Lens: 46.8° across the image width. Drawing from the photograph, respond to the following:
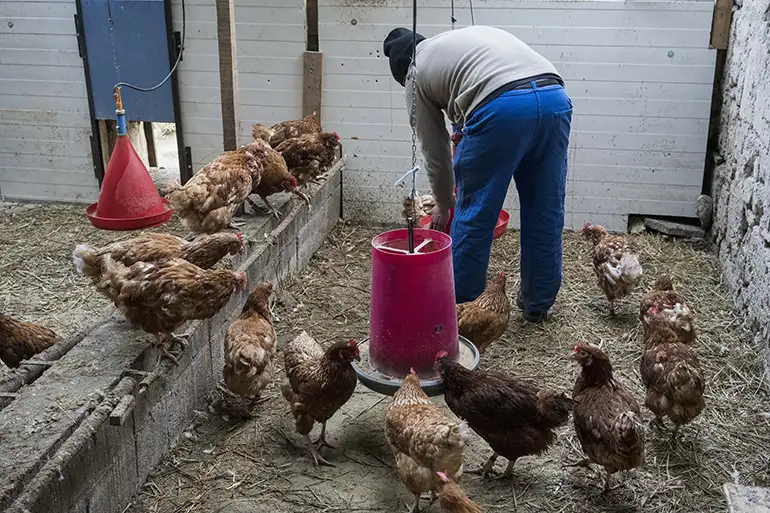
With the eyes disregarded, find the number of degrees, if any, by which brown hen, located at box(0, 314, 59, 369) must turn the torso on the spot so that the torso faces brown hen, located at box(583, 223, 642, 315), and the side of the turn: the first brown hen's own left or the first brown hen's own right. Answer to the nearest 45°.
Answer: approximately 180°

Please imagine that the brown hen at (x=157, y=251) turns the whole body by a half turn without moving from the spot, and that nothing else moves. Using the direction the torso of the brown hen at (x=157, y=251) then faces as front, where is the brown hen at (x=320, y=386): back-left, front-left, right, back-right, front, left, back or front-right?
back-left

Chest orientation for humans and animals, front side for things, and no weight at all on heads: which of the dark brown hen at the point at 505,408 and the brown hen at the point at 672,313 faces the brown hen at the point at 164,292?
the dark brown hen

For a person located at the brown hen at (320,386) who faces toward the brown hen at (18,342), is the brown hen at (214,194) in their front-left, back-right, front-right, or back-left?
front-right

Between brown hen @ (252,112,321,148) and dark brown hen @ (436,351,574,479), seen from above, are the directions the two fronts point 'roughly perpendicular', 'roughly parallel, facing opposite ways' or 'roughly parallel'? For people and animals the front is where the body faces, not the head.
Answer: roughly parallel

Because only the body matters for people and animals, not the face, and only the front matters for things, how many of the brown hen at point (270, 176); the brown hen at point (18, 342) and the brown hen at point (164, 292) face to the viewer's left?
1

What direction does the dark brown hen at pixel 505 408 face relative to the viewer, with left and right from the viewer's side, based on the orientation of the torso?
facing to the left of the viewer

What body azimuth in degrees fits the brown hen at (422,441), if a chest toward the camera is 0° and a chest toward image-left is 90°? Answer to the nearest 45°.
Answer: approximately 135°

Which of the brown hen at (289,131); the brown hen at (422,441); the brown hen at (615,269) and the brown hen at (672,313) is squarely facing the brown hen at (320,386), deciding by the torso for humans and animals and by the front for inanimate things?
the brown hen at (422,441)

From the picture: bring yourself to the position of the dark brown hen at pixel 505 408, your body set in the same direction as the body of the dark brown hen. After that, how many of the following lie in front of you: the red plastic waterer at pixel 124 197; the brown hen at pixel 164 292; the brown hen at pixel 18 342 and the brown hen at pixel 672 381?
3

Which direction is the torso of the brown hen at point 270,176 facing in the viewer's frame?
to the viewer's right

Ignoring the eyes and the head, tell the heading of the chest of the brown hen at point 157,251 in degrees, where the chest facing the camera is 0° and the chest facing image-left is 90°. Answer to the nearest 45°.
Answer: approximately 270°

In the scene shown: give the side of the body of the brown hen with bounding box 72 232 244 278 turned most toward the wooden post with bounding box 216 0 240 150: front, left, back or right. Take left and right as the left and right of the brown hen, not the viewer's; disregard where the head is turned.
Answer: left

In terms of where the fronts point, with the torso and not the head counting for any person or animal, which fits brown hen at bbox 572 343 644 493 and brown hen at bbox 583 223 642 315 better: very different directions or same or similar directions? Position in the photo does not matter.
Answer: same or similar directions

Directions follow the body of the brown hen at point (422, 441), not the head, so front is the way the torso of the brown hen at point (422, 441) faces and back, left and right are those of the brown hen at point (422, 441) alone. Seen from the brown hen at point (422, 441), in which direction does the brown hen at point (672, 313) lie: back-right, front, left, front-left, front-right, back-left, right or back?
right

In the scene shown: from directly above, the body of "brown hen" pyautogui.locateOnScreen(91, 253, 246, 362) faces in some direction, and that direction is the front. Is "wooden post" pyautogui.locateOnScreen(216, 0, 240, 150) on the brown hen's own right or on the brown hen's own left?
on the brown hen's own left
